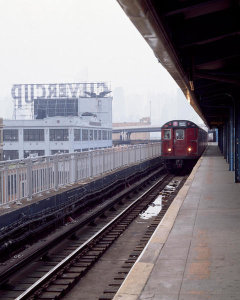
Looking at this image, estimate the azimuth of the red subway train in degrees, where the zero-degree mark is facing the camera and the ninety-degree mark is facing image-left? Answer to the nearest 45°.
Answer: approximately 0°

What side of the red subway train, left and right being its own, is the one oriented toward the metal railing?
front
